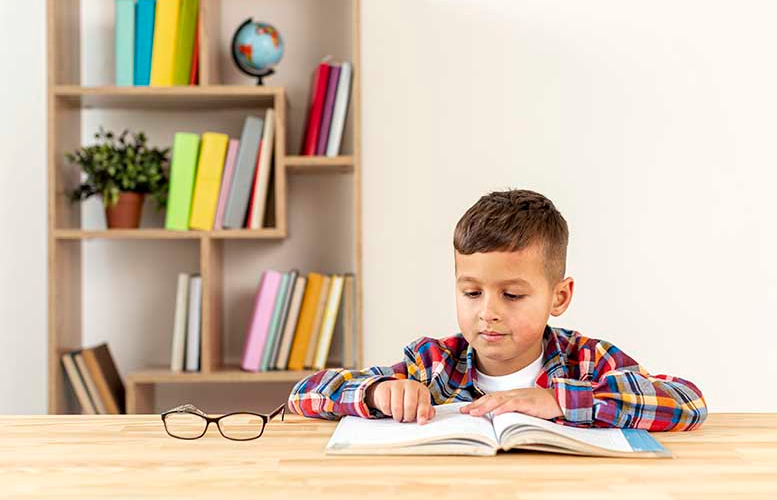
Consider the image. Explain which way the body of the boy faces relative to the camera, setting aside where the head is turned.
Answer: toward the camera

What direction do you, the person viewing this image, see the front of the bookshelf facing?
facing the viewer

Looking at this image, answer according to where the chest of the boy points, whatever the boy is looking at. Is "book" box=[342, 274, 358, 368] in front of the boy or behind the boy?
behind

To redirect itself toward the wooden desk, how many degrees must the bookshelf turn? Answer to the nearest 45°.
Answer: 0° — it already faces it

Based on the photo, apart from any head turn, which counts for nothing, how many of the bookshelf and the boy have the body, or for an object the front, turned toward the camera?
2

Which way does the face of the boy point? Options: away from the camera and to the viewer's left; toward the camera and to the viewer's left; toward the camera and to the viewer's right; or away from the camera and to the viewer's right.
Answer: toward the camera and to the viewer's left

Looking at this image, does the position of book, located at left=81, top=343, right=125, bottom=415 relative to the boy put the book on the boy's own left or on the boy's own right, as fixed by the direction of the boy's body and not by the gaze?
on the boy's own right

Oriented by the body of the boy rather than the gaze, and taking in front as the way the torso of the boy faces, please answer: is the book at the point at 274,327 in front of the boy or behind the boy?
behind

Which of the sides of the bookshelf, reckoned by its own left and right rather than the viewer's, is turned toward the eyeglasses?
front
